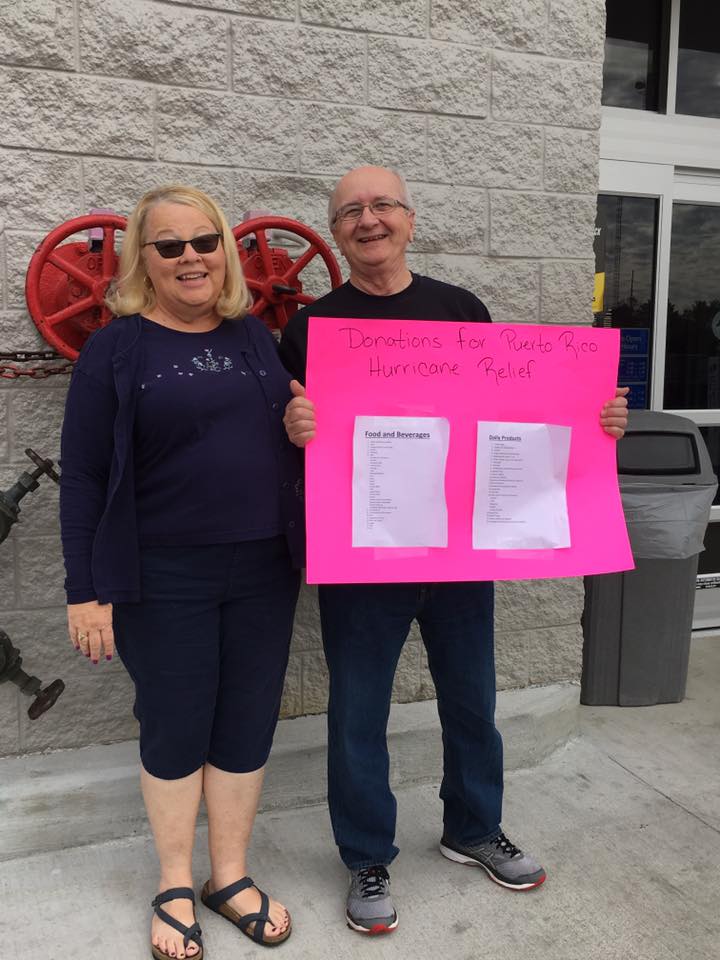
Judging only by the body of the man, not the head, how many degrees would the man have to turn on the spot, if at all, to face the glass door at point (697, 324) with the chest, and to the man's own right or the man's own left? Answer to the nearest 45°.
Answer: approximately 135° to the man's own left

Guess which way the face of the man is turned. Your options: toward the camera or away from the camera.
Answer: toward the camera

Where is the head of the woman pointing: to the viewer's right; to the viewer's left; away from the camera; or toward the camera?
toward the camera

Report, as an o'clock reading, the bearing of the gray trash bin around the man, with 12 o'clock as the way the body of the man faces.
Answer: The gray trash bin is roughly at 7 o'clock from the man.

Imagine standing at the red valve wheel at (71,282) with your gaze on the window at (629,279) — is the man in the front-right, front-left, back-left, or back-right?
front-right

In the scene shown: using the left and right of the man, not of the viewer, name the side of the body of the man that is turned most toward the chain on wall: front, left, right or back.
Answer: right

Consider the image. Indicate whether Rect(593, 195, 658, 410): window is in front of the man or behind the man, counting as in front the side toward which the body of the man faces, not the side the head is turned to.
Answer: behind

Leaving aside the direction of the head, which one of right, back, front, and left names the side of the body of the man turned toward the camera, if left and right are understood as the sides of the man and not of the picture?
front

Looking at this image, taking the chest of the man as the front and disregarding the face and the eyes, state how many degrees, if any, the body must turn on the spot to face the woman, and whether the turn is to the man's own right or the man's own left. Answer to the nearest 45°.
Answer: approximately 45° to the man's own right
